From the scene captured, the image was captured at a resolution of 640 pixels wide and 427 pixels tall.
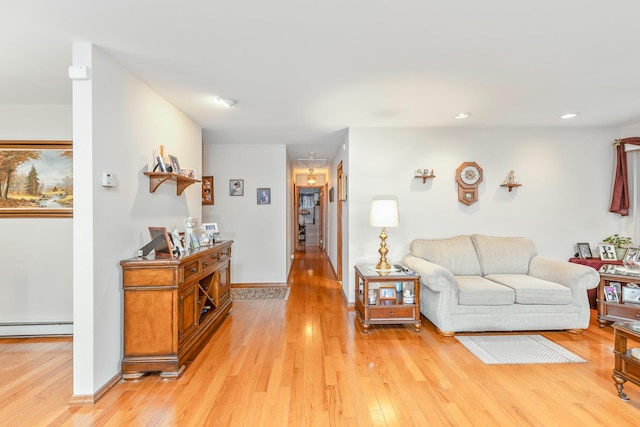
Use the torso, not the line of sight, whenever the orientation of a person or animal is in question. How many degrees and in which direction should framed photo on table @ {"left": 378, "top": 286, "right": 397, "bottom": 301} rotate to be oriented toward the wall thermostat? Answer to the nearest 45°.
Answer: approximately 45° to its right

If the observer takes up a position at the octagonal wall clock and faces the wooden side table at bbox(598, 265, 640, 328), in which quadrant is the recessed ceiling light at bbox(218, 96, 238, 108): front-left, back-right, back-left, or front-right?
back-right

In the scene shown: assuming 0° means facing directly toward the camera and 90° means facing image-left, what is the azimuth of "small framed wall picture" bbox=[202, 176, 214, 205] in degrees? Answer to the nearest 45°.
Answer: approximately 0°

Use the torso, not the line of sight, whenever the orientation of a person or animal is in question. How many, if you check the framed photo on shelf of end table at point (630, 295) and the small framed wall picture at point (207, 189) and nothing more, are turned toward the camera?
2

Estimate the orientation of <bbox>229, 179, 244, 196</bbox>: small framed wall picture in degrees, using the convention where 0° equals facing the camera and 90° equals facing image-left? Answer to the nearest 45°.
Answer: approximately 0°

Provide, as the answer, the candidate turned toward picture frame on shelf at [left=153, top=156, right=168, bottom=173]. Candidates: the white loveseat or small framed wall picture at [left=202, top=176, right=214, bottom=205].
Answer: the small framed wall picture

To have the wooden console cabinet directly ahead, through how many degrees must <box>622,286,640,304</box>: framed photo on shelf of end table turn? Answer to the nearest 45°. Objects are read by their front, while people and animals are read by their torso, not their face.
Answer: approximately 45° to its right

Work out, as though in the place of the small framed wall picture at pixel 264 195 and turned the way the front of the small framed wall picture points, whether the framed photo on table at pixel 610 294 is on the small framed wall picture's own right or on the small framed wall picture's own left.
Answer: on the small framed wall picture's own left

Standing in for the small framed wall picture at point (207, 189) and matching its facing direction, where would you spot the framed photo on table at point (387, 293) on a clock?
The framed photo on table is roughly at 11 o'clock from the small framed wall picture.

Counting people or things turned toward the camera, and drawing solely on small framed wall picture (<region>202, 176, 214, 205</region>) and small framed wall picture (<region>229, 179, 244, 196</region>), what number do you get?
2
